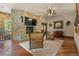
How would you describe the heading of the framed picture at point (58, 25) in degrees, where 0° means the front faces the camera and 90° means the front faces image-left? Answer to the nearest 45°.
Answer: approximately 0°
